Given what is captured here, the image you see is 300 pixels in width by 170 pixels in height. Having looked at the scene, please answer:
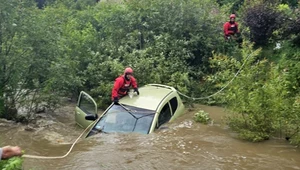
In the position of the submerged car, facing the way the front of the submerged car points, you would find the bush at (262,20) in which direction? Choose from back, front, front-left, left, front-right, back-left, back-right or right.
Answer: back

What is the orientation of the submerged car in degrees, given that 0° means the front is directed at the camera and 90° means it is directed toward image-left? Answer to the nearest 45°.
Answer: approximately 45°

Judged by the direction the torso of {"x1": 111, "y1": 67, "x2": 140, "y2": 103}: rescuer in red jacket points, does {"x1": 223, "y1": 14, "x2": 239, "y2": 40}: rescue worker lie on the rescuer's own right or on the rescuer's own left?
on the rescuer's own left

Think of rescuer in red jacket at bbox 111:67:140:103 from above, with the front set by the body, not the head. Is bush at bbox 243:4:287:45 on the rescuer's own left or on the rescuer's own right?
on the rescuer's own left
